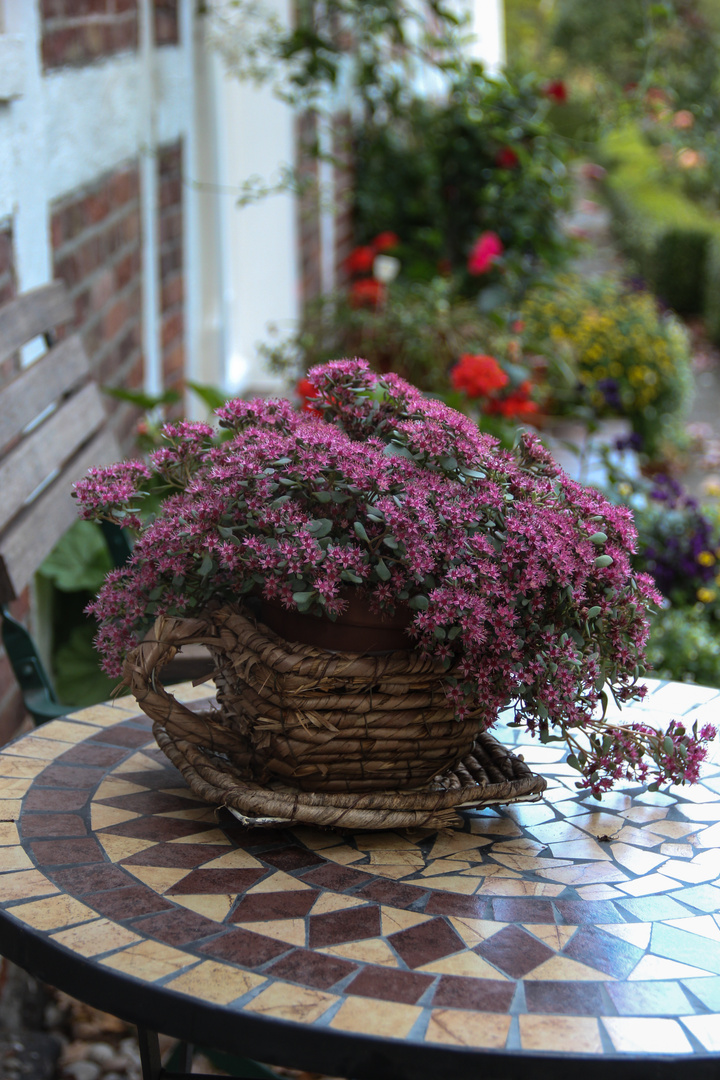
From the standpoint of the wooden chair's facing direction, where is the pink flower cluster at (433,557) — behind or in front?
in front

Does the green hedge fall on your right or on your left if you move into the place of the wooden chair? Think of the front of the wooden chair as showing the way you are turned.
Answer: on your left

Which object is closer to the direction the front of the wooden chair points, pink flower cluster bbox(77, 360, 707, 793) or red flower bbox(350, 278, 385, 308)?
the pink flower cluster

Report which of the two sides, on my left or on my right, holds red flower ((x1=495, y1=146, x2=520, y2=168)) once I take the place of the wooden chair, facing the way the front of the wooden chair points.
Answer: on my left

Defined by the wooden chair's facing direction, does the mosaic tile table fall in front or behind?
in front

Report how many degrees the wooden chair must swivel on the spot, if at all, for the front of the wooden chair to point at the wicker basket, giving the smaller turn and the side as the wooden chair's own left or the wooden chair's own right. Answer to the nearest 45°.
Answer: approximately 45° to the wooden chair's own right
